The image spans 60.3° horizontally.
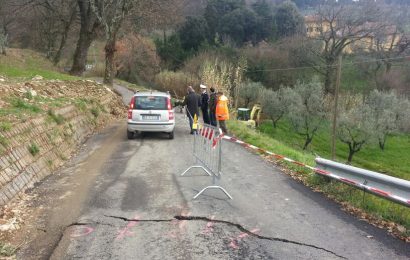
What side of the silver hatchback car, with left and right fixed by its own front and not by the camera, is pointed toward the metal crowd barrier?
back

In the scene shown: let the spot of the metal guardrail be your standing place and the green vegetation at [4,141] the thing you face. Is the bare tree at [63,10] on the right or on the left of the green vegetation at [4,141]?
right

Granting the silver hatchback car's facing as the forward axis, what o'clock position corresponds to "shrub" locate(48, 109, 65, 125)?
The shrub is roughly at 8 o'clock from the silver hatchback car.

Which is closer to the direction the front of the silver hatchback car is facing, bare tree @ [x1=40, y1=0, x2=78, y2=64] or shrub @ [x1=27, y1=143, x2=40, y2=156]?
the bare tree

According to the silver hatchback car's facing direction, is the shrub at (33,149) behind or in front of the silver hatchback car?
behind

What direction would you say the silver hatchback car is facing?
away from the camera
